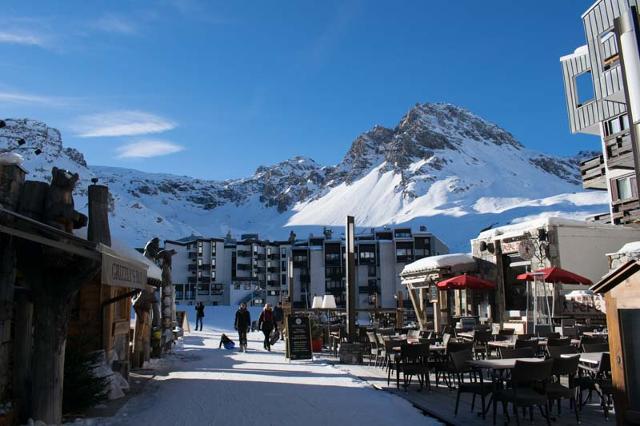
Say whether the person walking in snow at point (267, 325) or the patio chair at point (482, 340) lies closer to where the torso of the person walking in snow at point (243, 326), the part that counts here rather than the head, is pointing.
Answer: the patio chair

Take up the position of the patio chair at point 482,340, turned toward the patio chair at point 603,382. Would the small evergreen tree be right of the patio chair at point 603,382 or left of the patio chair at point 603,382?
right

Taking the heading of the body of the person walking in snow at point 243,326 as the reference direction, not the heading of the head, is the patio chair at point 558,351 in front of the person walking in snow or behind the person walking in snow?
in front

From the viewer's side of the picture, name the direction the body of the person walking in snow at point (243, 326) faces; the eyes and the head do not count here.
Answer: toward the camera

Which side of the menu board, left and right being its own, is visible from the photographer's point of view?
front

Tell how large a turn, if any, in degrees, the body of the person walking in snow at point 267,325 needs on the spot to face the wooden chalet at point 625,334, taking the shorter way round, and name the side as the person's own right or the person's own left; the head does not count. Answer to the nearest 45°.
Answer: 0° — they already face it

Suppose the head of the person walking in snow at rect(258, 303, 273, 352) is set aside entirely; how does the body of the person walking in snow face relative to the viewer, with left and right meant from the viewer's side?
facing the viewer

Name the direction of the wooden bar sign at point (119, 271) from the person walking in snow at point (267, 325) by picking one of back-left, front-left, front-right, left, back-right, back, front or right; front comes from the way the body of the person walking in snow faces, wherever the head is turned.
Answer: front

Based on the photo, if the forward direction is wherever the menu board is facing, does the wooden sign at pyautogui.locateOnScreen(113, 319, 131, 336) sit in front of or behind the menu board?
in front
